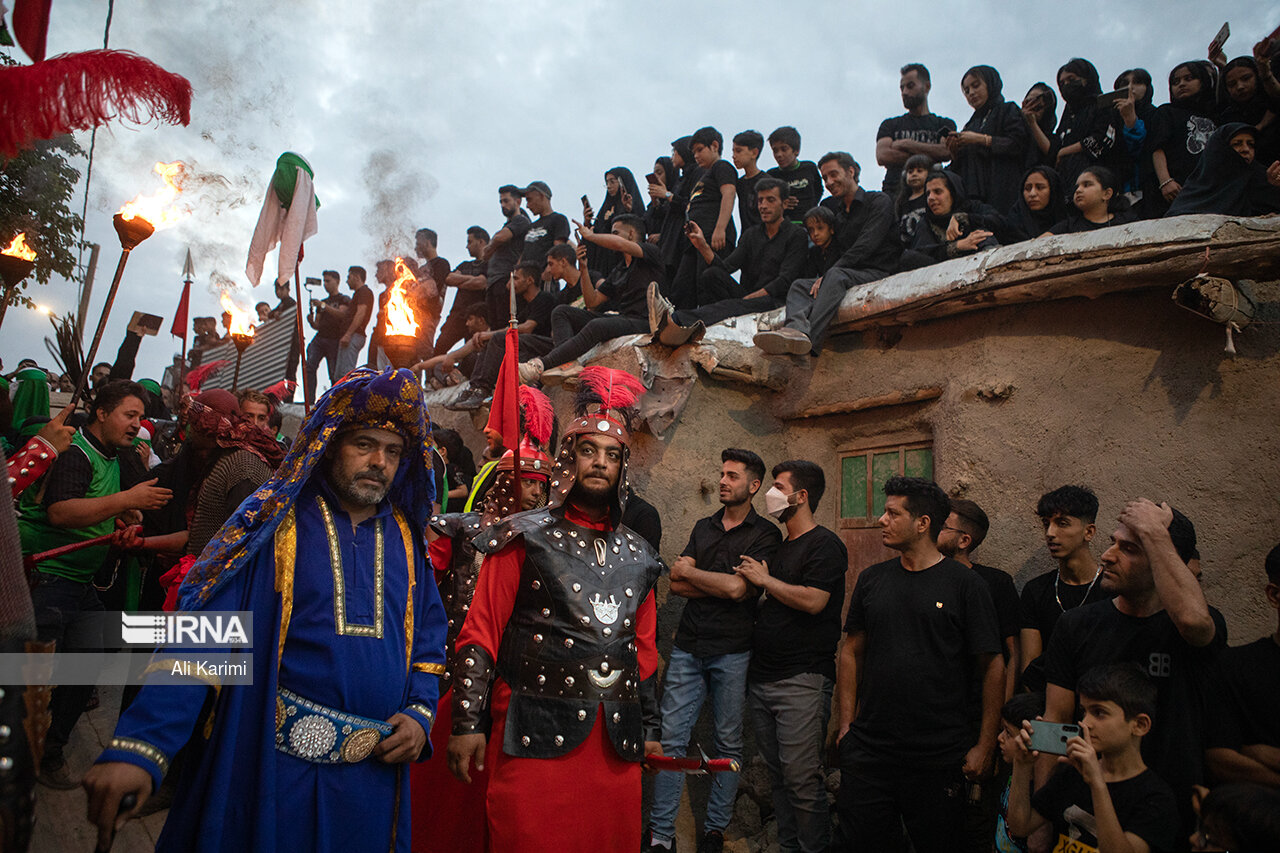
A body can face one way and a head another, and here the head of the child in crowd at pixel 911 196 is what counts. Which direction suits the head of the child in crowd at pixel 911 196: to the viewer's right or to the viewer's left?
to the viewer's left

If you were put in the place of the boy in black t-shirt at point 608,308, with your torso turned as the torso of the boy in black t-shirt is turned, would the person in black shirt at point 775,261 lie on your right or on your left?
on your left

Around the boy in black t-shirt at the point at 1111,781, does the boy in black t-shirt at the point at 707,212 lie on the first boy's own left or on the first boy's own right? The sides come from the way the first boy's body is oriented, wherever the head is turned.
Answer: on the first boy's own right

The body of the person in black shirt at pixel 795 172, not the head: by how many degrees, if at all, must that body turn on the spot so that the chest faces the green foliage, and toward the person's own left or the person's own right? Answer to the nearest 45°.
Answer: approximately 45° to the person's own right

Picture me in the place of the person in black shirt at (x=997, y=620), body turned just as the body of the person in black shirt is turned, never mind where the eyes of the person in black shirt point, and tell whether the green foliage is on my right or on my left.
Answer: on my right
